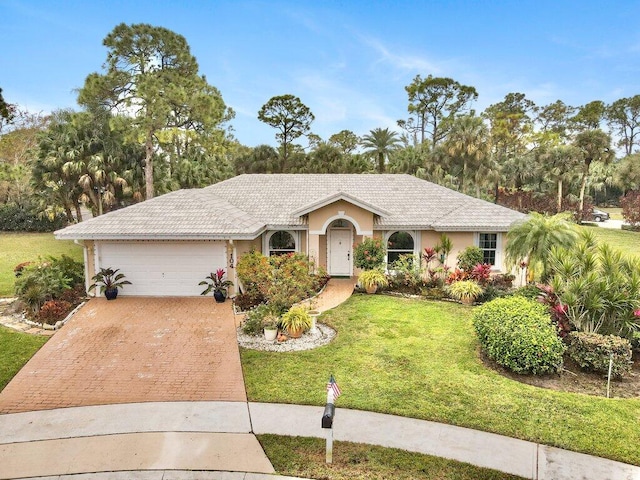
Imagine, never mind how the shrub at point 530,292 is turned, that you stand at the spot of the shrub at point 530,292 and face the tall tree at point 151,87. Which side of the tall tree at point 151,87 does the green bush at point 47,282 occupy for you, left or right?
left

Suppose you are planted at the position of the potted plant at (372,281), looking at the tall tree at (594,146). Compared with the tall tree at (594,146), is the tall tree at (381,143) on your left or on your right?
left

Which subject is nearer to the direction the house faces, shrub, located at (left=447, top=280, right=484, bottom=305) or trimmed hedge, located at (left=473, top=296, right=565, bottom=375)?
the trimmed hedge

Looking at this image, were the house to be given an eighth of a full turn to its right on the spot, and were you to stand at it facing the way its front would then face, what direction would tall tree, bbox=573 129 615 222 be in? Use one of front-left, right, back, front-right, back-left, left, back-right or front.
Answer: back

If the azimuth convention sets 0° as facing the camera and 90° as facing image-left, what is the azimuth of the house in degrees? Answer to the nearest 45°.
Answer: approximately 0°

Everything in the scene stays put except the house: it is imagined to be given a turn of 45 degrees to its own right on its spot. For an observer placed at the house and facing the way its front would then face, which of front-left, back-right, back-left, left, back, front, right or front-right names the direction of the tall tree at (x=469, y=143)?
back

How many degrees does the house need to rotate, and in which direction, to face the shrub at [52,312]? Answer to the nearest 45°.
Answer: approximately 45° to its right

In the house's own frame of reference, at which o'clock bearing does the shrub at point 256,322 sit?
The shrub is roughly at 12 o'clock from the house.

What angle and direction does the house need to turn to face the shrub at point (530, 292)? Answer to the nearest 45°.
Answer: approximately 45° to its left

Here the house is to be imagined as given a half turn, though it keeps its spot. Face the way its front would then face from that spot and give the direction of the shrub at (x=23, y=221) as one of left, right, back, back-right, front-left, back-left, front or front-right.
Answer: front-left
